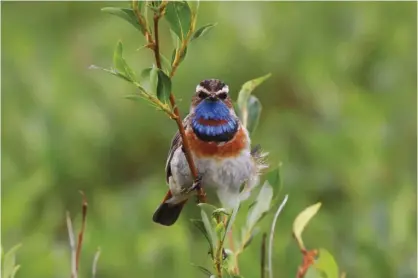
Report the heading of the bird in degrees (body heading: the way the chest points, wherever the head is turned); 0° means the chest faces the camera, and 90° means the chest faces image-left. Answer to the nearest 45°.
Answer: approximately 0°

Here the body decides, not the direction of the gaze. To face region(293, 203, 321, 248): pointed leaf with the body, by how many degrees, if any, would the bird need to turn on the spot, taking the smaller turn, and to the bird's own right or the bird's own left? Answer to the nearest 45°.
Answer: approximately 45° to the bird's own left

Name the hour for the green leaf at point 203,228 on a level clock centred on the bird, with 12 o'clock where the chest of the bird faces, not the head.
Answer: The green leaf is roughly at 12 o'clock from the bird.
